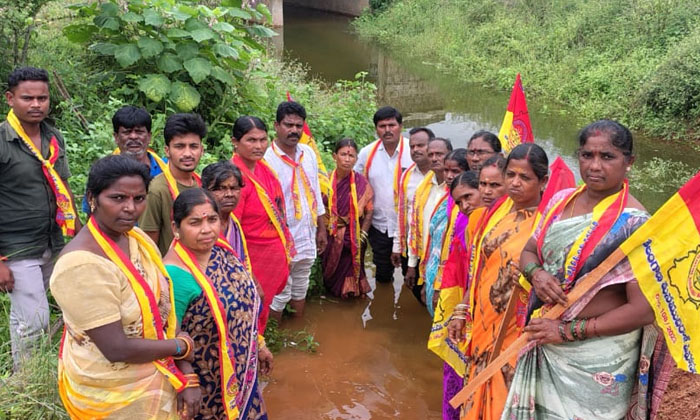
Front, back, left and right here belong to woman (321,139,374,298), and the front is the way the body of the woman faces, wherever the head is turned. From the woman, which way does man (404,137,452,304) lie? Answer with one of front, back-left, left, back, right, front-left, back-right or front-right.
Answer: front-left

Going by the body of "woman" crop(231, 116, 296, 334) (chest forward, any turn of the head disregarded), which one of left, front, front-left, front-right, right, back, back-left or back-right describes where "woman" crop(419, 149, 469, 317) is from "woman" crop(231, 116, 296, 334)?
front-left

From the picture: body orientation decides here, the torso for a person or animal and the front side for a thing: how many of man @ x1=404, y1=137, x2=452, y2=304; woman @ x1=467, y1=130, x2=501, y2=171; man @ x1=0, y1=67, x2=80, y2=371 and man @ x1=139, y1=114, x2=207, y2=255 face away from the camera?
0

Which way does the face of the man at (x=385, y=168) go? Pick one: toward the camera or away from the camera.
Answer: toward the camera

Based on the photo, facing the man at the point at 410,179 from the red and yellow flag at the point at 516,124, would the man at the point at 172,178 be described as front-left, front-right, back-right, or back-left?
front-left

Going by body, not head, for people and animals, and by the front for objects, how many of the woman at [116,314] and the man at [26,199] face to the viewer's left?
0

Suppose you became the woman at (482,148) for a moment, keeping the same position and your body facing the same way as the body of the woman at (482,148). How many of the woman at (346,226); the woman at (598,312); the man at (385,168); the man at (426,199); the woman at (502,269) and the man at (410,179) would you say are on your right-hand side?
4

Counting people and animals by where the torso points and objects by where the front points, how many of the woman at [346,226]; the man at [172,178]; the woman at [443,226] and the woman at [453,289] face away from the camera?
0

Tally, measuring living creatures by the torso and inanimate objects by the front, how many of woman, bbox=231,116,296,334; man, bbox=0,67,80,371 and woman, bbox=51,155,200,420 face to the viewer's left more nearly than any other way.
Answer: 0

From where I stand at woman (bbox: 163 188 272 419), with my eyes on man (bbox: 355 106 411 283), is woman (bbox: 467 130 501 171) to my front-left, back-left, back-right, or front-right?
front-right

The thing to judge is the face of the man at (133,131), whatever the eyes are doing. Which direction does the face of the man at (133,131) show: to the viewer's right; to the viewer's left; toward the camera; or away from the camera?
toward the camera

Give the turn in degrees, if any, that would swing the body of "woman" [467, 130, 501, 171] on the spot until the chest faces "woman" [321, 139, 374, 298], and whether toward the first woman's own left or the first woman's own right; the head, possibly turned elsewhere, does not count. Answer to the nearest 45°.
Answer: approximately 90° to the first woman's own right

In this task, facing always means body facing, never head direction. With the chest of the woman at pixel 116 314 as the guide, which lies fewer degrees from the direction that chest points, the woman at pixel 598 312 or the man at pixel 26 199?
the woman

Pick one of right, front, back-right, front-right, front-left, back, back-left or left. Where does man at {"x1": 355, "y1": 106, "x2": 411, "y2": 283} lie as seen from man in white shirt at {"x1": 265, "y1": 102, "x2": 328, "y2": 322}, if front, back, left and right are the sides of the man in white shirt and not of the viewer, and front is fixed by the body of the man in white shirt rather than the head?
left

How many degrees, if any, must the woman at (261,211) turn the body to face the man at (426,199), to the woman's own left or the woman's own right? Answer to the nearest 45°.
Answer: approximately 45° to the woman's own left

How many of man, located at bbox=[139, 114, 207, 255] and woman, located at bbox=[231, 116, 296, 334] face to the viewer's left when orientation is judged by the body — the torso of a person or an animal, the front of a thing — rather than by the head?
0

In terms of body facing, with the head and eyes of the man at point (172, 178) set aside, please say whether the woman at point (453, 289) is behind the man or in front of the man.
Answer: in front

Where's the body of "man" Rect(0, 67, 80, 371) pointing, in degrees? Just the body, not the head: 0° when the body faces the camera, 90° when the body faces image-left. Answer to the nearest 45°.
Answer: approximately 315°

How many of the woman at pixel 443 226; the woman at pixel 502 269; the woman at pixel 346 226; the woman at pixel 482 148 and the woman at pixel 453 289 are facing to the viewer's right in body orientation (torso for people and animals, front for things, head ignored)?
0
